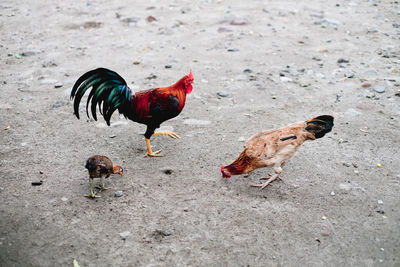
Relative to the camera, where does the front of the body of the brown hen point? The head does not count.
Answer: to the viewer's left

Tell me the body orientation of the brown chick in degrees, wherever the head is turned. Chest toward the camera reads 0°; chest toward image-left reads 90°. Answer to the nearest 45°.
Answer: approximately 270°

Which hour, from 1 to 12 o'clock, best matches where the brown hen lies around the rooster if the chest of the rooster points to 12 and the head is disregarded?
The brown hen is roughly at 1 o'clock from the rooster.

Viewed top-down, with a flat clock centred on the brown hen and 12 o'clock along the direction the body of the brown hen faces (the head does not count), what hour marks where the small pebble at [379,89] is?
The small pebble is roughly at 4 o'clock from the brown hen.

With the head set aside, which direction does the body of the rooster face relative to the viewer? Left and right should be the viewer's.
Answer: facing to the right of the viewer

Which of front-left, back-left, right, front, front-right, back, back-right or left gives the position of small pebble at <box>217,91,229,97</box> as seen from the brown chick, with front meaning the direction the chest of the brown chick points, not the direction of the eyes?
front-left

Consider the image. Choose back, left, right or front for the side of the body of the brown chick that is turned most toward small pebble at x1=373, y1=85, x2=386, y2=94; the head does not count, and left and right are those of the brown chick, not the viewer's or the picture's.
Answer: front

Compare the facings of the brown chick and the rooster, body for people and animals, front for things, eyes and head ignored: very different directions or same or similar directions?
same or similar directions

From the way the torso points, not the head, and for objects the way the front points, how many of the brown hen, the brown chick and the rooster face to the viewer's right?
2

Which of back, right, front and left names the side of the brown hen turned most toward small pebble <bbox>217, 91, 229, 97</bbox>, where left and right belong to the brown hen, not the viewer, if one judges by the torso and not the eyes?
right

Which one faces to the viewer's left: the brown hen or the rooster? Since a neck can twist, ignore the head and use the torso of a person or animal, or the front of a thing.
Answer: the brown hen

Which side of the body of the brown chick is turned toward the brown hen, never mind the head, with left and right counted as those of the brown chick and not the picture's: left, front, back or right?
front
